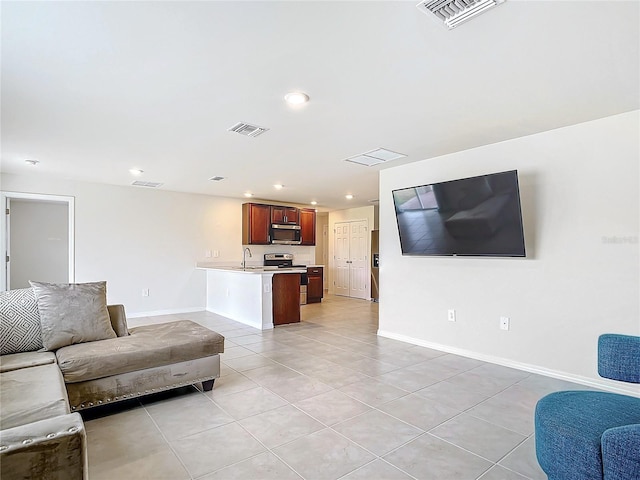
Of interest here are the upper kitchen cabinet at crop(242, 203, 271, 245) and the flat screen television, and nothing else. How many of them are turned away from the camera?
0

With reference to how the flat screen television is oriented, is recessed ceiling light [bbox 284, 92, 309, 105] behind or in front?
in front

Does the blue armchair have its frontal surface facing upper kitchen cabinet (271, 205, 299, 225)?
no

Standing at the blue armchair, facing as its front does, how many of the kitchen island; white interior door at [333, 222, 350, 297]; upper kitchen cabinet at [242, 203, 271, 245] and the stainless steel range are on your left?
0

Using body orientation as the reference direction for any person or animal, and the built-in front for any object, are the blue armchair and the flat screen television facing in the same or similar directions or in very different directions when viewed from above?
same or similar directions

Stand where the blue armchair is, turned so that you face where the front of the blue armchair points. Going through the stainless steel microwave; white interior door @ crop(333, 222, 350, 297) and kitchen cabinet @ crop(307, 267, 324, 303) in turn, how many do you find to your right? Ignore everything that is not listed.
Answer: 3

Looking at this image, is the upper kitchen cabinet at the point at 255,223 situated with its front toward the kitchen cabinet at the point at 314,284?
no

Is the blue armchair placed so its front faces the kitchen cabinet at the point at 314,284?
no

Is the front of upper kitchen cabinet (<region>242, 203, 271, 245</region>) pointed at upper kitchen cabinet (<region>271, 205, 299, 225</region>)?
no

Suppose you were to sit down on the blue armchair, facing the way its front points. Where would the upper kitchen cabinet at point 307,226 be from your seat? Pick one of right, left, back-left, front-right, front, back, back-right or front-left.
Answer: right

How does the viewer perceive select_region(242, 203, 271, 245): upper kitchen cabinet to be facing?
facing the viewer and to the right of the viewer

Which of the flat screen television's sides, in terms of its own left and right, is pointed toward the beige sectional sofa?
front

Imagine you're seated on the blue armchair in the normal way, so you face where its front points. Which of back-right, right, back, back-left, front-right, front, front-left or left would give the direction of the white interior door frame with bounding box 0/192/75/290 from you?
front-right

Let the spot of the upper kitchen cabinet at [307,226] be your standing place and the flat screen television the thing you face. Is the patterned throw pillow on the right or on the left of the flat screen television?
right

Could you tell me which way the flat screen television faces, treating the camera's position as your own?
facing the viewer and to the left of the viewer

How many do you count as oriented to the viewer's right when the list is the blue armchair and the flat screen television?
0

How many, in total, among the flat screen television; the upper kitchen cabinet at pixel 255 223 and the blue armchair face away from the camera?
0

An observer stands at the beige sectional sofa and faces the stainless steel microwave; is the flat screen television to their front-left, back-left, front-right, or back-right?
front-right
